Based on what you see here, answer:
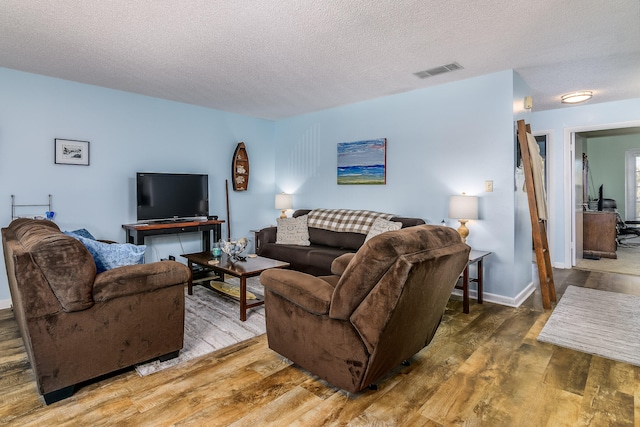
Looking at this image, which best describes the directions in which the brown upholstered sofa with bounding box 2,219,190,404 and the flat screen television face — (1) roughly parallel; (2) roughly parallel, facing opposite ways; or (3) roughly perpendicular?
roughly perpendicular

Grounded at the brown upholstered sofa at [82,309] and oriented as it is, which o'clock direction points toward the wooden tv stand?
The wooden tv stand is roughly at 11 o'clock from the brown upholstered sofa.

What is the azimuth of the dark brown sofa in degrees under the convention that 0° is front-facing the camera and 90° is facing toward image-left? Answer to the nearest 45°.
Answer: approximately 45°

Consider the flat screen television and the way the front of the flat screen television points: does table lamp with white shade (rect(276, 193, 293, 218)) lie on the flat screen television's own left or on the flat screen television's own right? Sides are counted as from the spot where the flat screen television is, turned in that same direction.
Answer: on the flat screen television's own left

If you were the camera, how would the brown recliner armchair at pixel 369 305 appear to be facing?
facing away from the viewer and to the left of the viewer

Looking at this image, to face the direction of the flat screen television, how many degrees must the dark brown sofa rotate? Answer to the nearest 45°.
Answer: approximately 45° to its right

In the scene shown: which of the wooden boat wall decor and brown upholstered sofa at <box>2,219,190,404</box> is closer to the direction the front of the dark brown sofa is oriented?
the brown upholstered sofa

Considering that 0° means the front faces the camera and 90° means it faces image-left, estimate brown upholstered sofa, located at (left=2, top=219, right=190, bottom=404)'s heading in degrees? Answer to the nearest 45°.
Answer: approximately 225°

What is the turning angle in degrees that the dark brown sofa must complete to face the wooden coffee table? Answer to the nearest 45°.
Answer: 0° — it already faces it
